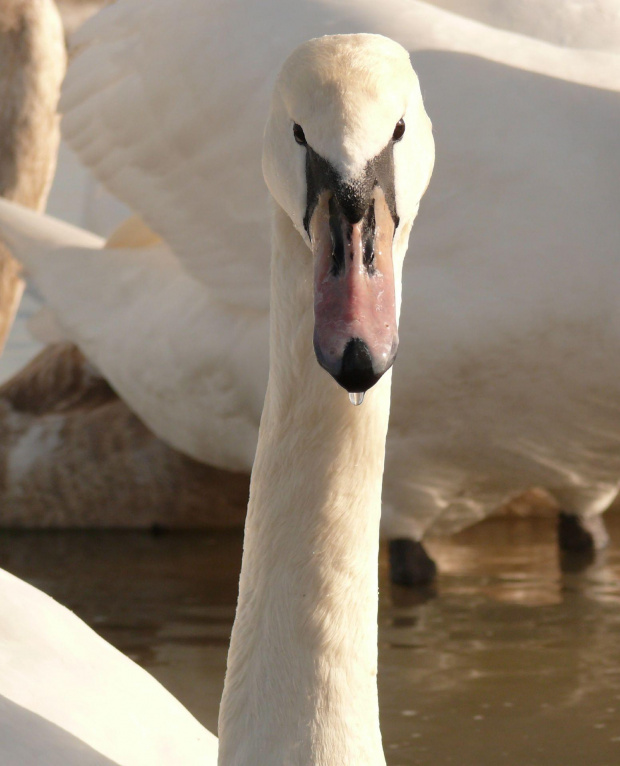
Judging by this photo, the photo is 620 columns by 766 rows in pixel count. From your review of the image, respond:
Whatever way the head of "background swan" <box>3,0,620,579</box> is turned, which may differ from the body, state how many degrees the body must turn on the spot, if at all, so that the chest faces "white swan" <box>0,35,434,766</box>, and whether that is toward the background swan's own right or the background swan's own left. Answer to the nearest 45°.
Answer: approximately 90° to the background swan's own right

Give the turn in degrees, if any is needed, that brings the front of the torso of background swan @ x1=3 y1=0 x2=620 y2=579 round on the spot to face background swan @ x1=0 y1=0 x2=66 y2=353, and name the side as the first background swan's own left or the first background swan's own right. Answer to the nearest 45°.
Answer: approximately 135° to the first background swan's own left

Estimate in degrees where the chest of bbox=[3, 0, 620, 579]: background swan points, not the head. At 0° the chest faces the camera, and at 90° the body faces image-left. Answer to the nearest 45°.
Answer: approximately 270°

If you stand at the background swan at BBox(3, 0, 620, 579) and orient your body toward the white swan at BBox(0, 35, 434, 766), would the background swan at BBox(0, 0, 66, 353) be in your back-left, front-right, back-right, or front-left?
back-right
